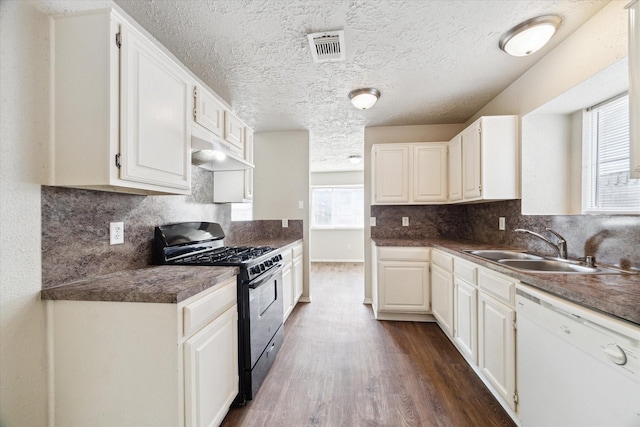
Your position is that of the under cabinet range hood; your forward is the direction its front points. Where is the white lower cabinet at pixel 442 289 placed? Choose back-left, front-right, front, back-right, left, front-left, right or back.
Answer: front-left

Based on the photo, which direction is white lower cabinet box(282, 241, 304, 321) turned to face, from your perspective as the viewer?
facing to the right of the viewer

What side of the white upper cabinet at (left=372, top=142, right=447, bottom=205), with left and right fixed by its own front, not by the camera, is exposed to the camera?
front

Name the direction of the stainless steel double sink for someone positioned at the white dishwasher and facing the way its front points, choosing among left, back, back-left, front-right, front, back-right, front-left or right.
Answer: back-right

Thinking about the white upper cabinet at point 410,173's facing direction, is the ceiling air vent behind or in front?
in front

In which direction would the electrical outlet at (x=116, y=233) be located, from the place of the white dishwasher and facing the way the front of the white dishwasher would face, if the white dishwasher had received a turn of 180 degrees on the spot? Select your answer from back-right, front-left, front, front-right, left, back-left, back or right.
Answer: back

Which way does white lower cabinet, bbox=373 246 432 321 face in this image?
toward the camera

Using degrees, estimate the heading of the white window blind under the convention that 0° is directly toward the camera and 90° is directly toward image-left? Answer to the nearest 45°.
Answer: approximately 45°

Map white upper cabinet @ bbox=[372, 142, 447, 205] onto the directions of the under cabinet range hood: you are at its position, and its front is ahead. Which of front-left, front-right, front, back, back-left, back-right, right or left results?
front-left

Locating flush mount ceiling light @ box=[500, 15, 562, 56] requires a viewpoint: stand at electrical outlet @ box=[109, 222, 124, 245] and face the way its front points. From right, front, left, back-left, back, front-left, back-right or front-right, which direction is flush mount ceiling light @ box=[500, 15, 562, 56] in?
front

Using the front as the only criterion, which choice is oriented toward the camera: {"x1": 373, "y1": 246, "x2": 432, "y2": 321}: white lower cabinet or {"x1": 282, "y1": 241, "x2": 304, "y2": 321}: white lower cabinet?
{"x1": 373, "y1": 246, "x2": 432, "y2": 321}: white lower cabinet

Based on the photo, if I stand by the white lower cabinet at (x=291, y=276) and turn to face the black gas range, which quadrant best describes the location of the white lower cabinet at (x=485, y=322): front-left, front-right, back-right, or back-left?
front-left

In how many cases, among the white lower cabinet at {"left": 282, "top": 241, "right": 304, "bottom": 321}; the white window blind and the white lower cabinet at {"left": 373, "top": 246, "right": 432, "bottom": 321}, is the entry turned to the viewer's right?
1

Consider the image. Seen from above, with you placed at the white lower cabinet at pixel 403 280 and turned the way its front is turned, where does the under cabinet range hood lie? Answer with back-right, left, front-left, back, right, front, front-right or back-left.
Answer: front-right

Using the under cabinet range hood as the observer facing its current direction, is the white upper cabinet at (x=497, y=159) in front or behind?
in front

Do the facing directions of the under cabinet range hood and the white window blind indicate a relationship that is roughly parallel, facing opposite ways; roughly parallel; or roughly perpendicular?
roughly parallel, facing opposite ways

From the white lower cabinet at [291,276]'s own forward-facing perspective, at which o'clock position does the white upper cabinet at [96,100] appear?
The white upper cabinet is roughly at 4 o'clock from the white lower cabinet.

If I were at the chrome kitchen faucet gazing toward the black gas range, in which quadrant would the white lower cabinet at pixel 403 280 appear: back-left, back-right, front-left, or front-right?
front-right

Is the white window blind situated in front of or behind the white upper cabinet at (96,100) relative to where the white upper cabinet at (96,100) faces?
in front

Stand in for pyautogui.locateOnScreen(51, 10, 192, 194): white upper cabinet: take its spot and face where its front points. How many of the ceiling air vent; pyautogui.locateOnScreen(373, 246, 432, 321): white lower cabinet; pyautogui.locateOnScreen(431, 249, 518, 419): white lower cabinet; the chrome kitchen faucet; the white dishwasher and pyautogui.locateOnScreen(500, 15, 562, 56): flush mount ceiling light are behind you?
0
